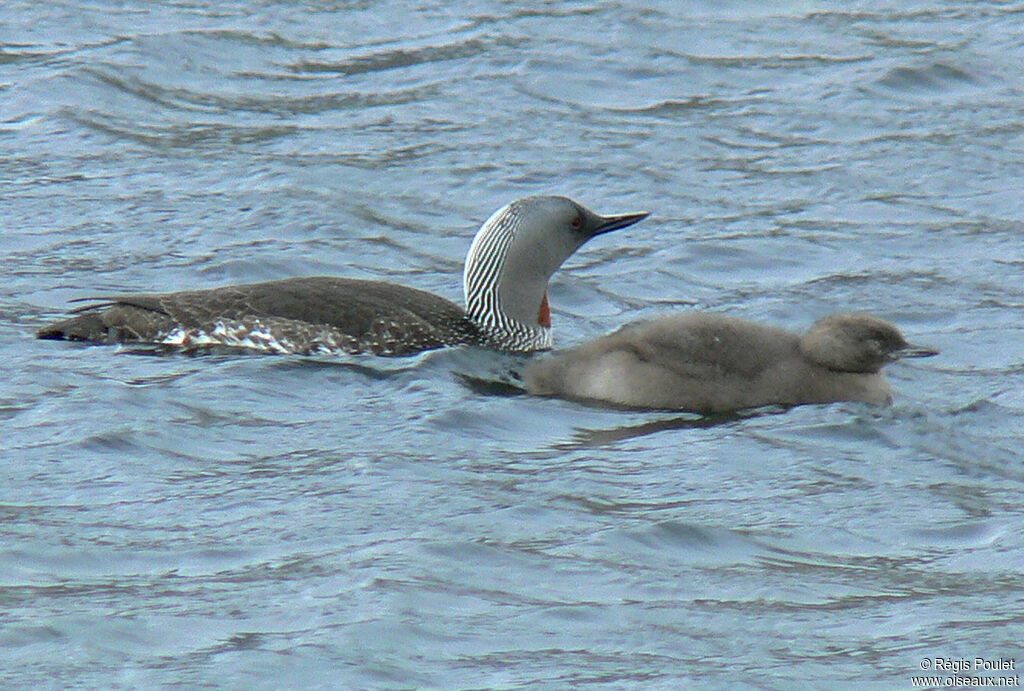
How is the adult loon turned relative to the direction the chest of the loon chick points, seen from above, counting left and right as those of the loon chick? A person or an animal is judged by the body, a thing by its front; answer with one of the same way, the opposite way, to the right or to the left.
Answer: the same way

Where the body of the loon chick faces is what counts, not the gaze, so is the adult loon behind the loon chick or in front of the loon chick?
behind

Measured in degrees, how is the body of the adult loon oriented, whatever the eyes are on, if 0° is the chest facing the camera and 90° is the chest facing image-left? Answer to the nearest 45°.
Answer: approximately 270°

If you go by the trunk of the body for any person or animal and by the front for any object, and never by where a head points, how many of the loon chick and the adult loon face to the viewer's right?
2

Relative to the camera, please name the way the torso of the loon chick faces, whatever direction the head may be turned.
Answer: to the viewer's right

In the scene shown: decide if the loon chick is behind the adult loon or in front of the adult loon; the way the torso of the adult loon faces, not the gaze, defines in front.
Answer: in front
